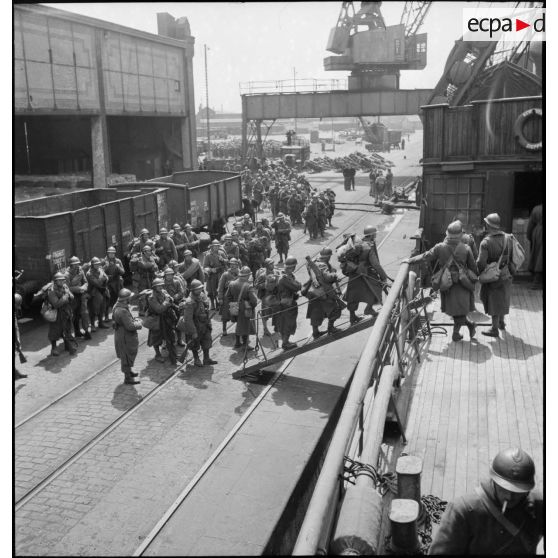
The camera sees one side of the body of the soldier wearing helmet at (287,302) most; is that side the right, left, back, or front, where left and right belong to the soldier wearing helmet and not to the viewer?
right

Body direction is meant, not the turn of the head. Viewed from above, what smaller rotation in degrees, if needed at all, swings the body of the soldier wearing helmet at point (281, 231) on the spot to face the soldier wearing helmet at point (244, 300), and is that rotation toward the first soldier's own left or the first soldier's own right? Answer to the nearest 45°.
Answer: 0° — they already face them

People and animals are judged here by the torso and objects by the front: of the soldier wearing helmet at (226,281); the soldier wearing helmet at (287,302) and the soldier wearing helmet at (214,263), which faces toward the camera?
the soldier wearing helmet at (214,263)

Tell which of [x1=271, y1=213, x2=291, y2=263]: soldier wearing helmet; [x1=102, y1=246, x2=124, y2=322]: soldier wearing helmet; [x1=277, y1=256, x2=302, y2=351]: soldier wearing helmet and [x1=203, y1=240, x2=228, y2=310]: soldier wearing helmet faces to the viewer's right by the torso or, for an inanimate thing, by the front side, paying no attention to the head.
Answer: [x1=277, y1=256, x2=302, y2=351]: soldier wearing helmet

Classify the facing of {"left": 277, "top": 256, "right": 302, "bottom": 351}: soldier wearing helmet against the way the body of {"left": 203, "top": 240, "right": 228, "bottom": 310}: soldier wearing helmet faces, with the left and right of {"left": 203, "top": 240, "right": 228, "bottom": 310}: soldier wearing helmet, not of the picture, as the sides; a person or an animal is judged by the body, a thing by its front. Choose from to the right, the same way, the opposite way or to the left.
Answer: to the left

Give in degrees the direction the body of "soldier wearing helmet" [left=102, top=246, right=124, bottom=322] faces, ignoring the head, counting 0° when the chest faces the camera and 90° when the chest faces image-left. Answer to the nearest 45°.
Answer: approximately 0°

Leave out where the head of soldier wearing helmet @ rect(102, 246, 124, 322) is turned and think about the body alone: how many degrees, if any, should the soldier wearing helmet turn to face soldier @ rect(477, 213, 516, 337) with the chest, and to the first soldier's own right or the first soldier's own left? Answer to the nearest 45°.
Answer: approximately 45° to the first soldier's own left

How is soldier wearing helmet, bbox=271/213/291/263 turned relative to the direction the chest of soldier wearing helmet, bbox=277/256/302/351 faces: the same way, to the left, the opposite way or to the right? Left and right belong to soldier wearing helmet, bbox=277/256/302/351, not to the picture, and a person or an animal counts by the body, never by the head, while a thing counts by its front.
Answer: to the right

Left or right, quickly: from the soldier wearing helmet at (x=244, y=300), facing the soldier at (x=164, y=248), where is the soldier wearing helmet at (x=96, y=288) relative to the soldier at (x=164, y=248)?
left

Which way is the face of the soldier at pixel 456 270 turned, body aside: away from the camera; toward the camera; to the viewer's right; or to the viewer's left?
away from the camera

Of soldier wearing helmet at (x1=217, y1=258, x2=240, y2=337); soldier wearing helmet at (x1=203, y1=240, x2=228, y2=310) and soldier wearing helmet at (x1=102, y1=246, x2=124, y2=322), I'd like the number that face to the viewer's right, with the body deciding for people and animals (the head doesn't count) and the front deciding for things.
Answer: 1

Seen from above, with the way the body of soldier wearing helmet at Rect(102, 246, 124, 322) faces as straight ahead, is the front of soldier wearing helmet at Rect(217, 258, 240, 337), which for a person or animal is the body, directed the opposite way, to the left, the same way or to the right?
the same way
